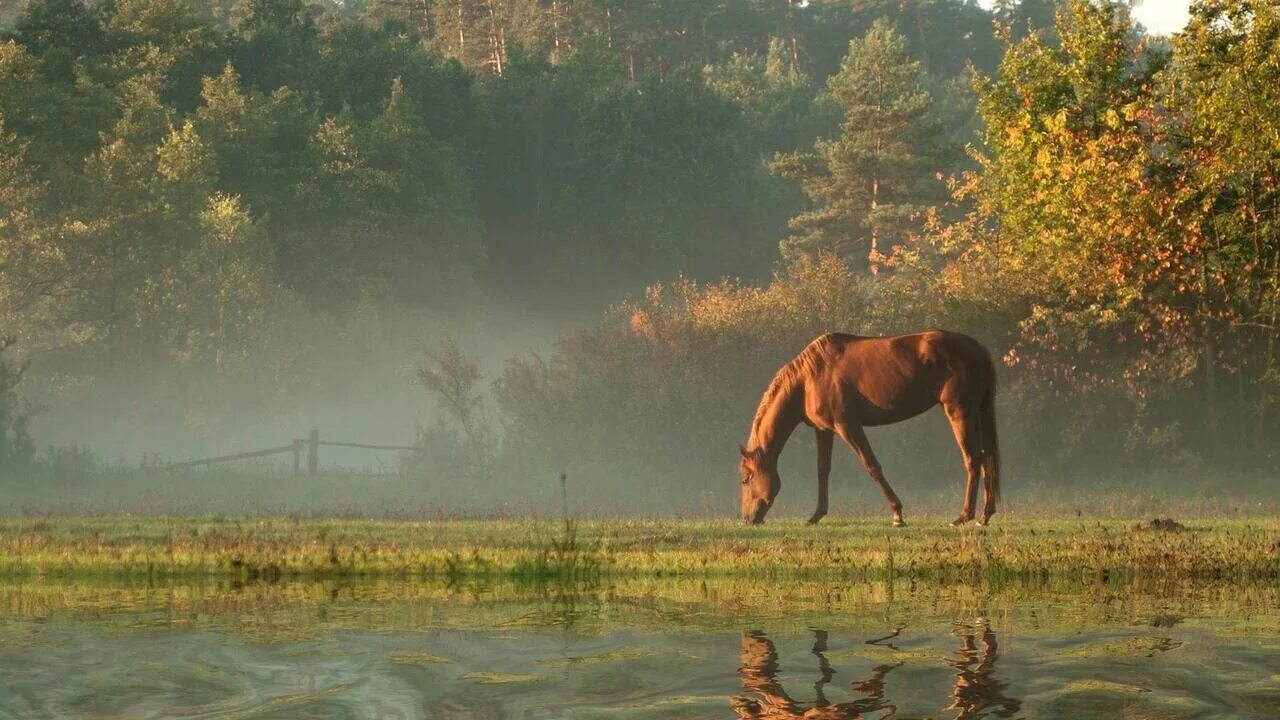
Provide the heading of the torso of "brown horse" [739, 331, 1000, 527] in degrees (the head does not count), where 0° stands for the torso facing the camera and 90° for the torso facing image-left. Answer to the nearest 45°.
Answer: approximately 90°

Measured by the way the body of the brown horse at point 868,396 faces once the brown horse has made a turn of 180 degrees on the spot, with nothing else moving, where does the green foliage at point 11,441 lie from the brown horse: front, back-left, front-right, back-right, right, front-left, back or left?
back-left
